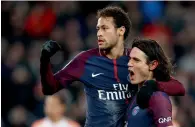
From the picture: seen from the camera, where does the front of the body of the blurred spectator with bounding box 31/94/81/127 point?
toward the camera

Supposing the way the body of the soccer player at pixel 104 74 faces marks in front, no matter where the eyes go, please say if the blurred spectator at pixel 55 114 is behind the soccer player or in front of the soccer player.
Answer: behind

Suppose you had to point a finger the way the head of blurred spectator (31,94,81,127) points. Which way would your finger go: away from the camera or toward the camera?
toward the camera

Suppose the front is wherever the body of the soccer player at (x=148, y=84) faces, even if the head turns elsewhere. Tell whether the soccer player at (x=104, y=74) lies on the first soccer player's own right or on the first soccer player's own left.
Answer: on the first soccer player's own right

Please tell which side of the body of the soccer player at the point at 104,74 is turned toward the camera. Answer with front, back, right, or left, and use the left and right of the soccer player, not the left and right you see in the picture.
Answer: front

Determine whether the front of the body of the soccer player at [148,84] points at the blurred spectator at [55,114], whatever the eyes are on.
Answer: no

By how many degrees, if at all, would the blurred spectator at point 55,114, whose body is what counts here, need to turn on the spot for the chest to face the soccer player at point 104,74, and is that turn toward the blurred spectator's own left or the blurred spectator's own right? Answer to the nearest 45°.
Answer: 0° — they already face them
